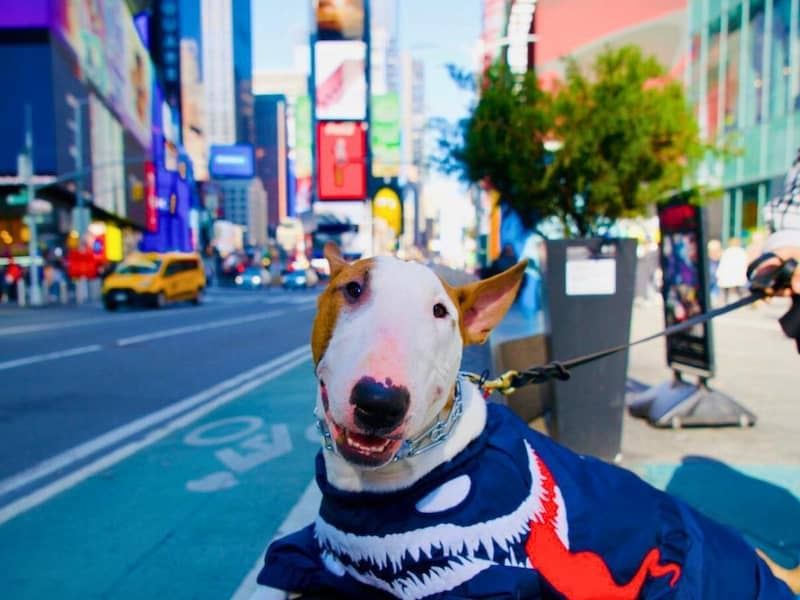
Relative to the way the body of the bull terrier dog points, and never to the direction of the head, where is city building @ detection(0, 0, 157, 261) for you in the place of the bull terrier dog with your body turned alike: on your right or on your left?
on your right

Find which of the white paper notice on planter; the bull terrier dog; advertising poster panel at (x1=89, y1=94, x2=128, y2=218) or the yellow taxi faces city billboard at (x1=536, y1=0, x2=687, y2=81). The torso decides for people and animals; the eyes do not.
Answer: the advertising poster panel

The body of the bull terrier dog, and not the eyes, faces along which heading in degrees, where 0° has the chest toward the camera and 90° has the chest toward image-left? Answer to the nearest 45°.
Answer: approximately 45°

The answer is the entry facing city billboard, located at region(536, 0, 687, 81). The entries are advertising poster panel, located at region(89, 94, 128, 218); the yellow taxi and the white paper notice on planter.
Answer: the advertising poster panel

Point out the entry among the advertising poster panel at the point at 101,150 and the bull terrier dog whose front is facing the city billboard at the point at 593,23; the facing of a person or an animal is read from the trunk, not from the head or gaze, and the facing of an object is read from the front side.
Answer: the advertising poster panel

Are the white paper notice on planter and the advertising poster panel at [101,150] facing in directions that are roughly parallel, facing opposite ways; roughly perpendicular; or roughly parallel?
roughly perpendicular

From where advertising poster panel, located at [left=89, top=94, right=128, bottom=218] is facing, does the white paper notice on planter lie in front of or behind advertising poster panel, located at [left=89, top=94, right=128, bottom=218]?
in front

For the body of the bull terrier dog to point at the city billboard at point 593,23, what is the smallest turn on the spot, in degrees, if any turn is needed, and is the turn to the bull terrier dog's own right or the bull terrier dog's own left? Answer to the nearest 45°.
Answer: approximately 135° to the bull terrier dog's own right

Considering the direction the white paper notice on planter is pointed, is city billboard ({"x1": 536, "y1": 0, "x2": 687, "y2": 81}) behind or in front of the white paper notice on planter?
behind

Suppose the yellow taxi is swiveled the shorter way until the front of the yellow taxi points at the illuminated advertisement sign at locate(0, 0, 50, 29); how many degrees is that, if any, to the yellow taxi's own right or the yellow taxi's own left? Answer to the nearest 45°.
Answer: approximately 135° to the yellow taxi's own right

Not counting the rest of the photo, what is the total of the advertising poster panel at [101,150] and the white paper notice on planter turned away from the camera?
0

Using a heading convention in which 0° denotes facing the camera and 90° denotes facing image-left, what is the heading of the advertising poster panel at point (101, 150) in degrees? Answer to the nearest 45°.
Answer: approximately 315°

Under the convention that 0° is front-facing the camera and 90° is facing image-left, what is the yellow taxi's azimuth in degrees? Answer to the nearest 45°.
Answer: approximately 45°

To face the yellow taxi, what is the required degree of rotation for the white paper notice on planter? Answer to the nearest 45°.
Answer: approximately 135° to its right

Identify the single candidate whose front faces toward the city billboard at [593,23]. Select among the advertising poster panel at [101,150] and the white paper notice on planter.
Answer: the advertising poster panel

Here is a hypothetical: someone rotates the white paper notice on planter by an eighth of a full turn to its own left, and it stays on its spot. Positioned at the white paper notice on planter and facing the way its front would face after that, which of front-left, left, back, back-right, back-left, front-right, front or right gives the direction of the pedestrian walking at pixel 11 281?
back

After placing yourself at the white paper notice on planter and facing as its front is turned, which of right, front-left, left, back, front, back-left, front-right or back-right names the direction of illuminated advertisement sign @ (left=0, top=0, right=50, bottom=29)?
back-right
